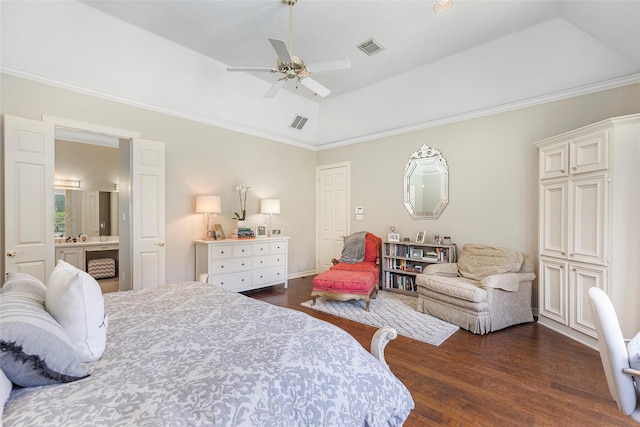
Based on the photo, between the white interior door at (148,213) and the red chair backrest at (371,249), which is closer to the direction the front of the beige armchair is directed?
the white interior door

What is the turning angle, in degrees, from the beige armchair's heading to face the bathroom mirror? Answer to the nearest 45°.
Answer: approximately 45° to its right

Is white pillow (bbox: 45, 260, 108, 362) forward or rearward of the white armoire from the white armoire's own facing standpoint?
forward

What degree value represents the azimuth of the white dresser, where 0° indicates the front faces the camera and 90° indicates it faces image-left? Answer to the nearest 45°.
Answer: approximately 315°

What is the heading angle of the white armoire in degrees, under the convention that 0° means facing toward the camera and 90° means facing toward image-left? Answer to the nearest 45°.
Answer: approximately 45°

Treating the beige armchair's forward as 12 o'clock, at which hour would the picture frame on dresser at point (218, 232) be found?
The picture frame on dresser is roughly at 1 o'clock from the beige armchair.

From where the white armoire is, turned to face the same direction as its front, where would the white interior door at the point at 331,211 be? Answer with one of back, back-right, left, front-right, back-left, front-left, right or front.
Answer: front-right

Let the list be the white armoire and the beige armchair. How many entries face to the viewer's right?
0

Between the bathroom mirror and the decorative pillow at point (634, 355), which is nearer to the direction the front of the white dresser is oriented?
the decorative pillow

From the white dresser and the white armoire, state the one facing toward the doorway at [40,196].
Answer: the white armoire
